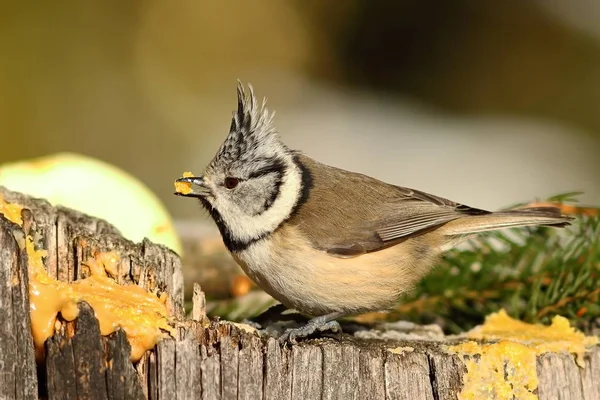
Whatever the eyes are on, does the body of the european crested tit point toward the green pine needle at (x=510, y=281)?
no

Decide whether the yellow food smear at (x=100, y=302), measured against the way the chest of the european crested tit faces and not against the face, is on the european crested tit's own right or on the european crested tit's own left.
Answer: on the european crested tit's own left

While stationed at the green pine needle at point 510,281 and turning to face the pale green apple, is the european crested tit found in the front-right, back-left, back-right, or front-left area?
front-left

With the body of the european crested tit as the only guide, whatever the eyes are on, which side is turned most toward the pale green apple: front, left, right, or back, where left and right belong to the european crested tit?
front

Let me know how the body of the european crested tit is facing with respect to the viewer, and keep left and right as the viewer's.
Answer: facing to the left of the viewer

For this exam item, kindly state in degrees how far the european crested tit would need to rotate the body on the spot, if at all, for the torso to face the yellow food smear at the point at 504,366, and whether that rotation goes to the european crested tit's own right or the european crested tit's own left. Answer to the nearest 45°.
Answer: approximately 135° to the european crested tit's own left

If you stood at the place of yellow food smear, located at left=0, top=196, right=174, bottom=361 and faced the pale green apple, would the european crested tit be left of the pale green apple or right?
right
